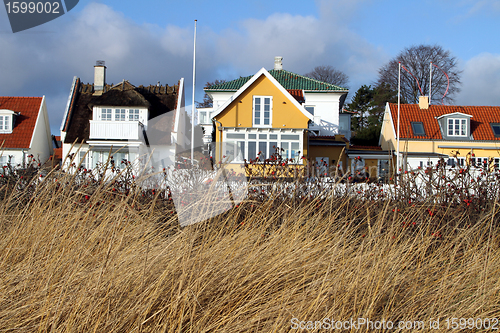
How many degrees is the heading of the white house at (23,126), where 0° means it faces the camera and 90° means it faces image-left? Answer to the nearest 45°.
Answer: approximately 0°

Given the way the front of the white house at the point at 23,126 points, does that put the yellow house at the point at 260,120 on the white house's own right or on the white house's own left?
on the white house's own left

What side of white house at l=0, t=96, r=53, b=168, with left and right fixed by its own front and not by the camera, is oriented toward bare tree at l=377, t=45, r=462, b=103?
left

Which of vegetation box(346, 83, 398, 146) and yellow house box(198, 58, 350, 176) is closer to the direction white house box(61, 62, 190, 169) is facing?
the yellow house

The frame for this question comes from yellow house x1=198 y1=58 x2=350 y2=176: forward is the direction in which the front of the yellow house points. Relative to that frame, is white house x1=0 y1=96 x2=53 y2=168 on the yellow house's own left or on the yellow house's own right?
on the yellow house's own right

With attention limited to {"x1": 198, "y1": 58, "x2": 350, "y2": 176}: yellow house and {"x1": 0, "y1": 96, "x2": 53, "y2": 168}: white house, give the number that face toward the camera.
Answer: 2

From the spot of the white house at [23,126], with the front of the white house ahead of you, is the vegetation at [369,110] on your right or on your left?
on your left
